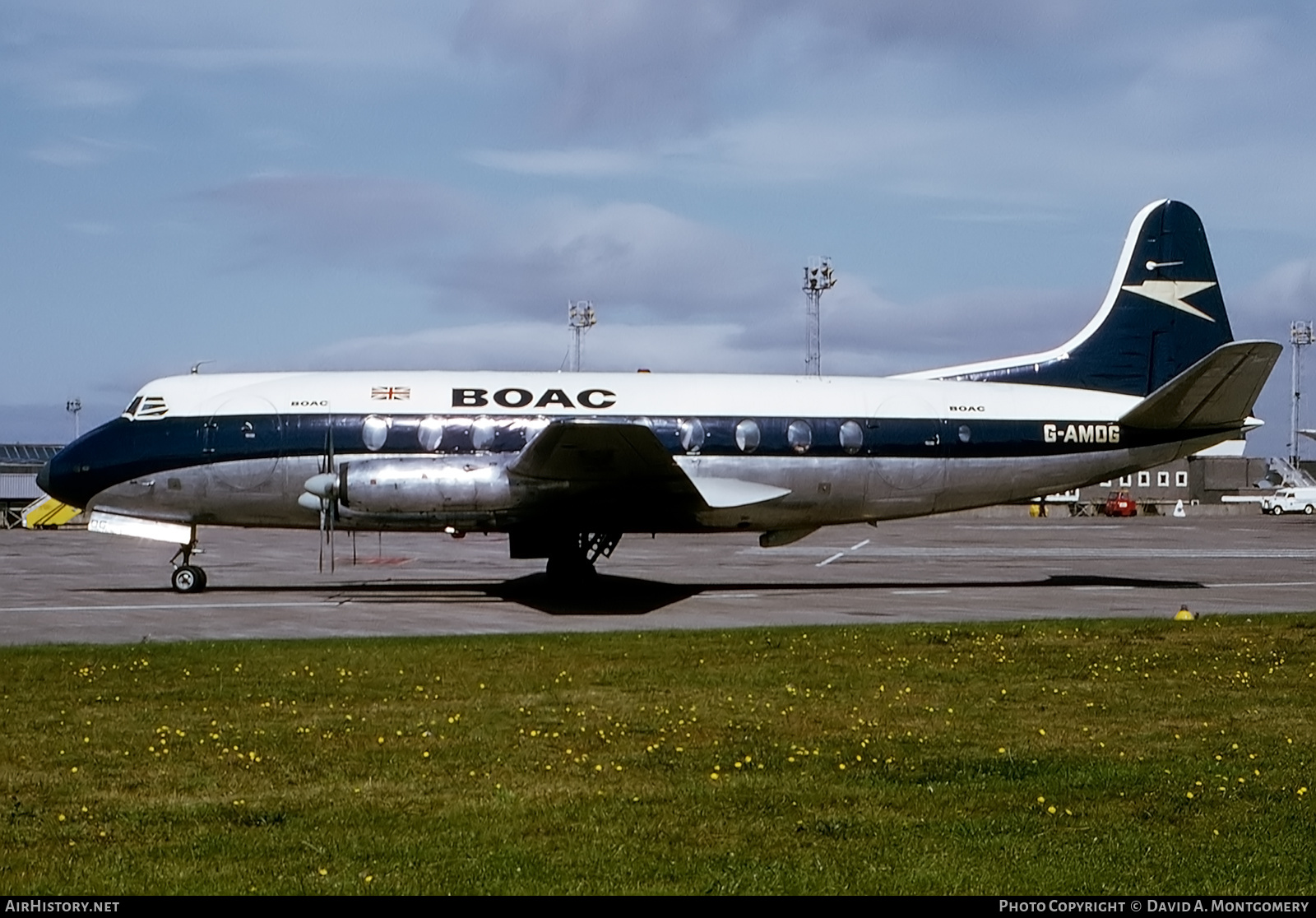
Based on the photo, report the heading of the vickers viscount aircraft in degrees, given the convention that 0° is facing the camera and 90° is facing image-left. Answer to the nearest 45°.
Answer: approximately 90°
